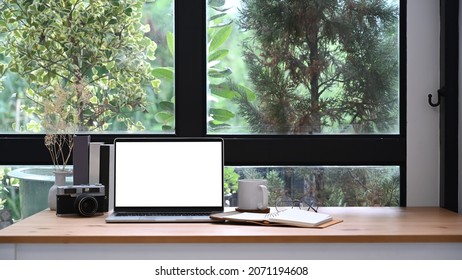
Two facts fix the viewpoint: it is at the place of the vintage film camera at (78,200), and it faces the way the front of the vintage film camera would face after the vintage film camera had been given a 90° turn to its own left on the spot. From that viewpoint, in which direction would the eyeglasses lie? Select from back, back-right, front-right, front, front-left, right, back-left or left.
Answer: front

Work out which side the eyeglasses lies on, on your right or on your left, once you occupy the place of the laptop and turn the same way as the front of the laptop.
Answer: on your left

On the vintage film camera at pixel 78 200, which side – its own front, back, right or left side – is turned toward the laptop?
left

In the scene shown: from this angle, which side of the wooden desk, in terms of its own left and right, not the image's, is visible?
front

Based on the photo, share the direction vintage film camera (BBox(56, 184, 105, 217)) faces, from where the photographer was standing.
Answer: facing the viewer

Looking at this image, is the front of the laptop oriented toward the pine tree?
no

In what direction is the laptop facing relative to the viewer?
toward the camera

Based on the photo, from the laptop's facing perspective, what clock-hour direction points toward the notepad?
The notepad is roughly at 10 o'clock from the laptop.
